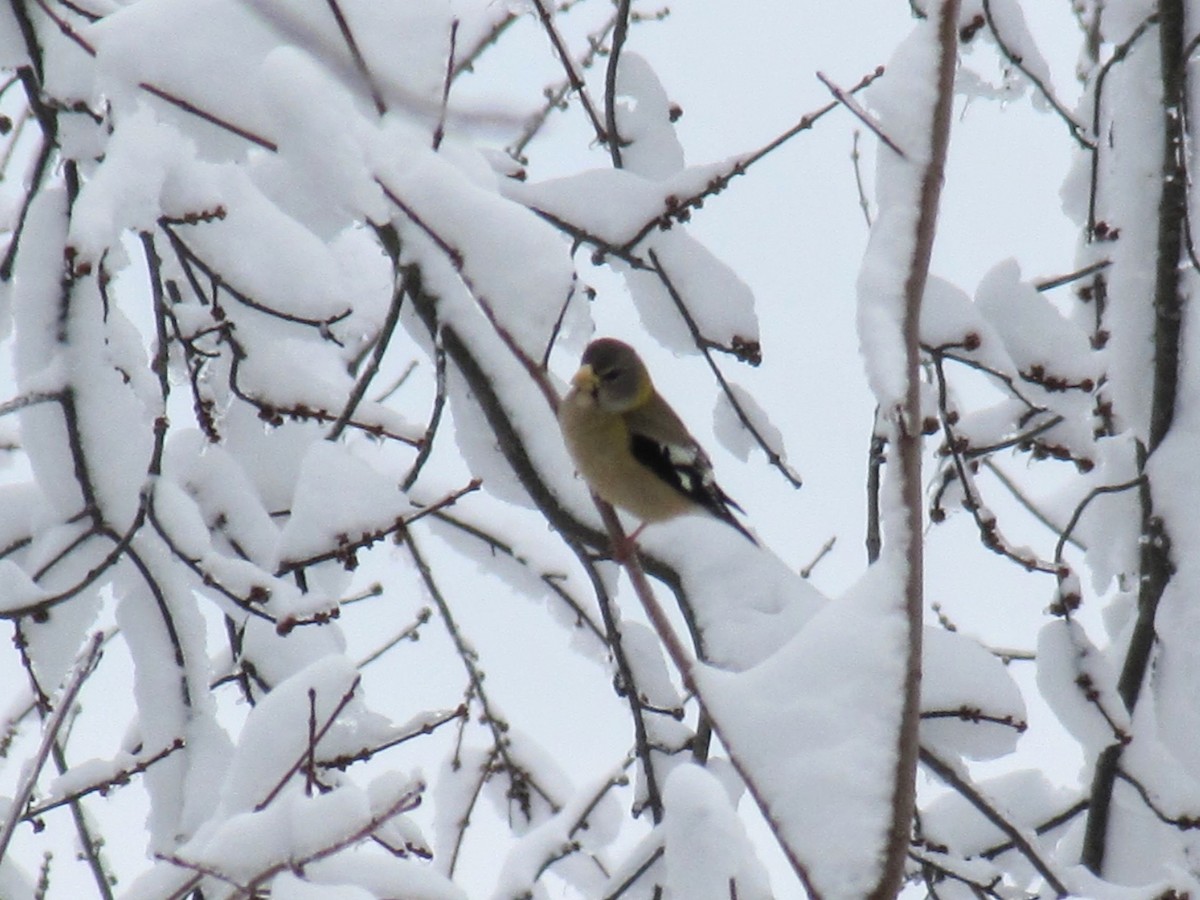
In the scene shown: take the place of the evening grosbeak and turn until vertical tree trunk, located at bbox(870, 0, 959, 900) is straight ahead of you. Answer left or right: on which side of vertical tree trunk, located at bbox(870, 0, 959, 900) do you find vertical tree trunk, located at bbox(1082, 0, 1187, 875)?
left

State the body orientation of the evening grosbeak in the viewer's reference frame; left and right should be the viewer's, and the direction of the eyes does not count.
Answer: facing the viewer and to the left of the viewer

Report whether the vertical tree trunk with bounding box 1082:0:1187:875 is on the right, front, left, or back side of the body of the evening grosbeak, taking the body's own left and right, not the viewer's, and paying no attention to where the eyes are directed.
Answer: left

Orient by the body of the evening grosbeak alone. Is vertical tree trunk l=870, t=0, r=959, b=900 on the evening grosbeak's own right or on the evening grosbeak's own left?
on the evening grosbeak's own left
